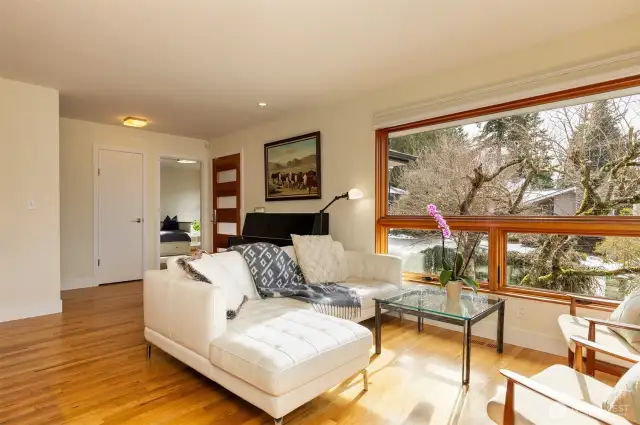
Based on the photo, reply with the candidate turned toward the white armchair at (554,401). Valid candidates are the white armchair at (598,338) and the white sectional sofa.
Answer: the white sectional sofa

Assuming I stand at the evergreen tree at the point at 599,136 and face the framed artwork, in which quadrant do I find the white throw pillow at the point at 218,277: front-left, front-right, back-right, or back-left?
front-left

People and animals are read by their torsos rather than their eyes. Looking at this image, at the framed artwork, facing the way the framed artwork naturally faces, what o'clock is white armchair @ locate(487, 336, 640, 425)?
The white armchair is roughly at 10 o'clock from the framed artwork.

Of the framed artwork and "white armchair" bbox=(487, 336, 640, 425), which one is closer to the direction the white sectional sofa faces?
the white armchair

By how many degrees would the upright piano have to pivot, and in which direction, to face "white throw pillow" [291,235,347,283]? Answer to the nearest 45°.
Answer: approximately 45° to its left

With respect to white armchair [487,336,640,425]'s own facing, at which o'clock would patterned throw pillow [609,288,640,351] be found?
The patterned throw pillow is roughly at 2 o'clock from the white armchair.

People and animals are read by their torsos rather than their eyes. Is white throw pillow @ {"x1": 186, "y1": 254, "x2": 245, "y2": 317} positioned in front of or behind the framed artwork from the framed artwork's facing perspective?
in front

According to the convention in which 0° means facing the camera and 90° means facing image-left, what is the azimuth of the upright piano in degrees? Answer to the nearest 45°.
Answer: approximately 45°

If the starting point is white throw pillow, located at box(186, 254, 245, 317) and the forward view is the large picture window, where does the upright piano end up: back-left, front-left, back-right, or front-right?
front-left

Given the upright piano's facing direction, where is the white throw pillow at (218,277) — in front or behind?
in front

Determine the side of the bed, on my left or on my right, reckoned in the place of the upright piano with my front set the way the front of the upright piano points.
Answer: on my right
